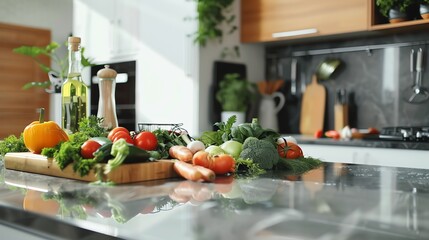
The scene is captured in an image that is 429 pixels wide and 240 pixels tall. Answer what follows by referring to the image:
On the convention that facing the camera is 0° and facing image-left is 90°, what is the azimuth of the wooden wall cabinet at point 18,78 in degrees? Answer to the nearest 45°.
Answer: approximately 315°

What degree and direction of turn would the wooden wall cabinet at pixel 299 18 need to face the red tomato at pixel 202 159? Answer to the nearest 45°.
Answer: approximately 45° to its left

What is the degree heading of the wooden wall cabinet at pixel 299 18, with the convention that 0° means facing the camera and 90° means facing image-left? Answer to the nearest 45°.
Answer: approximately 45°

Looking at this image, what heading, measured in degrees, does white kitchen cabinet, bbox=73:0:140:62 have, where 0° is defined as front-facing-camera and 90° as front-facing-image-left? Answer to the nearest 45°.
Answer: approximately 315°

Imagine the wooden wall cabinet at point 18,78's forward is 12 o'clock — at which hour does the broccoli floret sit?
The broccoli floret is roughly at 1 o'clock from the wooden wall cabinet.

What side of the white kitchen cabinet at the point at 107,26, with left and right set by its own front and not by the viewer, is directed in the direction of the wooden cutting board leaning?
left
